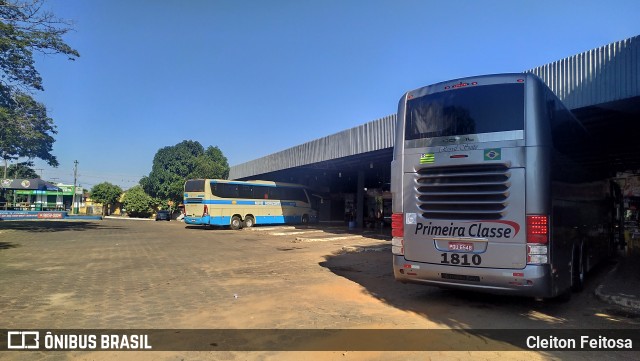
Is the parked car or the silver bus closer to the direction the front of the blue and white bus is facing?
the parked car
